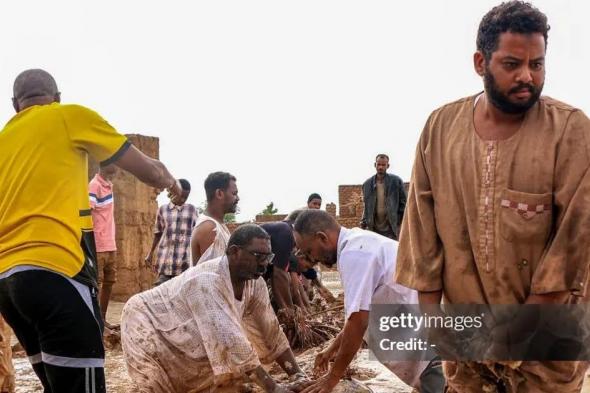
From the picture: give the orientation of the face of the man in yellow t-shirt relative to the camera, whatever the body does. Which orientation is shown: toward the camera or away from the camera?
away from the camera

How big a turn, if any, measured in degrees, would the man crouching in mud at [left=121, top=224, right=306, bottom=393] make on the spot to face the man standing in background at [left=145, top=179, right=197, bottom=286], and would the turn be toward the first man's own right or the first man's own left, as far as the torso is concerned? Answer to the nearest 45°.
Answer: approximately 135° to the first man's own left

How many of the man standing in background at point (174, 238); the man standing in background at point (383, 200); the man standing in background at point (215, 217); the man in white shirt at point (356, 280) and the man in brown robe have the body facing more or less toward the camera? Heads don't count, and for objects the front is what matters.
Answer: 3

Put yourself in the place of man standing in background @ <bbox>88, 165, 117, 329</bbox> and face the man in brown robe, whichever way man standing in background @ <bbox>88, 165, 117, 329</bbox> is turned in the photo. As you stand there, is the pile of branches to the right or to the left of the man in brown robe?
left

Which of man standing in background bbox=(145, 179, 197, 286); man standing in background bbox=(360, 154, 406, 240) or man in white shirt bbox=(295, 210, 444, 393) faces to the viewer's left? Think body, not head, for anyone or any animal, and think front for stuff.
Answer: the man in white shirt

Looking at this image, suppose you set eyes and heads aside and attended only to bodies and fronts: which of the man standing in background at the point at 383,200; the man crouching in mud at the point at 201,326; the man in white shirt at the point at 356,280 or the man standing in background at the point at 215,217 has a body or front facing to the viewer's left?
the man in white shirt

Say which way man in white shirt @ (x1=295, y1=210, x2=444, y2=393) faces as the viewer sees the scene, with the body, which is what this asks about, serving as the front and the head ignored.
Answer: to the viewer's left

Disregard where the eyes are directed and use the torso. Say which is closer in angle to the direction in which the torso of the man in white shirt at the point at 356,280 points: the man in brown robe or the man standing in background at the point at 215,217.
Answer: the man standing in background

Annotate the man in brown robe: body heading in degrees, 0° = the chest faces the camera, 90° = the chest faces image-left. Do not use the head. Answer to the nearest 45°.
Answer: approximately 0°

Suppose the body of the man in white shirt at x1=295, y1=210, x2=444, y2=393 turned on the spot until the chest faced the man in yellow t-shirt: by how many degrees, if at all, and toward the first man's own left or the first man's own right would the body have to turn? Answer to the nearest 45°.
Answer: approximately 45° to the first man's own left

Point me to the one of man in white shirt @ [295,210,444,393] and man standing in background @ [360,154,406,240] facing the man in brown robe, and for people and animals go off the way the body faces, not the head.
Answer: the man standing in background

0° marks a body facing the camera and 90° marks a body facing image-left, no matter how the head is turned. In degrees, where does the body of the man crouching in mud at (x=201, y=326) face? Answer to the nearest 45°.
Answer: approximately 315°

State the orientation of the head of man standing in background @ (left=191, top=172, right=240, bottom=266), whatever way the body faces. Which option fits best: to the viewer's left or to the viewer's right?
to the viewer's right
